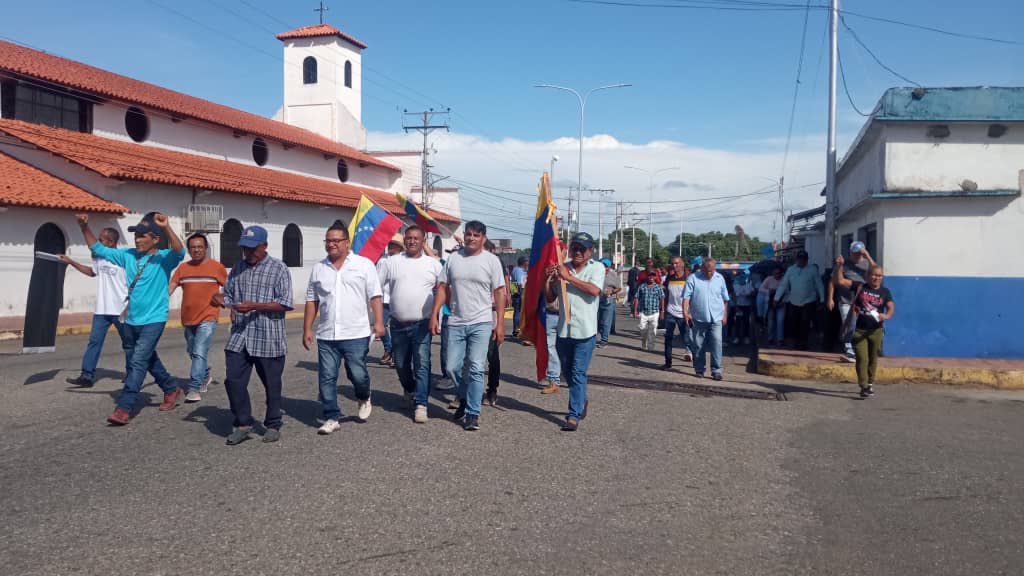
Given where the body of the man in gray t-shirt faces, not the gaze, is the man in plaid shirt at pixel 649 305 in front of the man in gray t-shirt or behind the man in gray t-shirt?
behind

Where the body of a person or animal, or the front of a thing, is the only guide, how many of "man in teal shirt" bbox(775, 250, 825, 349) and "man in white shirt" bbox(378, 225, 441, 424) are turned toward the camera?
2

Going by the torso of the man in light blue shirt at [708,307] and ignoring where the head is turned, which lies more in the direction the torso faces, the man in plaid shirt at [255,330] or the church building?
the man in plaid shirt

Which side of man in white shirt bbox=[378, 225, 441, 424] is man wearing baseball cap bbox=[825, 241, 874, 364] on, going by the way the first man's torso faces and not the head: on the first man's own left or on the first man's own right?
on the first man's own left

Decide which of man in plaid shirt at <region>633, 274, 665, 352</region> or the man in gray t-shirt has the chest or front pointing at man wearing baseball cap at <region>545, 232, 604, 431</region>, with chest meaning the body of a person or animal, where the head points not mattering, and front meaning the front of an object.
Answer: the man in plaid shirt
